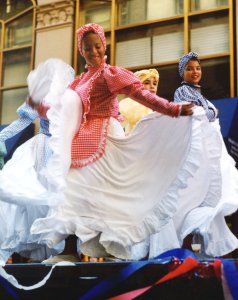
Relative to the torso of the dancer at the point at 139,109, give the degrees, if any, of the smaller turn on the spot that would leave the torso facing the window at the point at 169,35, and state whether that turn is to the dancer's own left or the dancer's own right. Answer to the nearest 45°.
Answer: approximately 135° to the dancer's own left

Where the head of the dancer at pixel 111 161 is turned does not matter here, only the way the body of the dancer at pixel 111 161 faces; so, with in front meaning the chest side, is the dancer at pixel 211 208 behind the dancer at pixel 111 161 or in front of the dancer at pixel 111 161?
behind

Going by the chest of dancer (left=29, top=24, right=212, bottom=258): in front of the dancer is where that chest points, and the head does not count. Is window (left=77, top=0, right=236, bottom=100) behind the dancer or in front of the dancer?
behind

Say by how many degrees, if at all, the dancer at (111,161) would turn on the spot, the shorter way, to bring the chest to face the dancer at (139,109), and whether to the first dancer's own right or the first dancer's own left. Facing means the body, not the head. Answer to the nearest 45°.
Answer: approximately 135° to the first dancer's own right

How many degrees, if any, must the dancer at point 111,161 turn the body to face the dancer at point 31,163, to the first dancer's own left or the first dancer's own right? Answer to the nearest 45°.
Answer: approximately 90° to the first dancer's own right

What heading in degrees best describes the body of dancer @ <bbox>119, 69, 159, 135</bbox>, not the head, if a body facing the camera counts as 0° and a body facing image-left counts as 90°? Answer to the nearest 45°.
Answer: approximately 315°

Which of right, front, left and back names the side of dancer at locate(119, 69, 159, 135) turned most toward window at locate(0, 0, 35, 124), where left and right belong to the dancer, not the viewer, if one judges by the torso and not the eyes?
back
